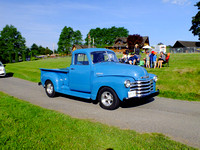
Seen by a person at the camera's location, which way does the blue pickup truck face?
facing the viewer and to the right of the viewer
